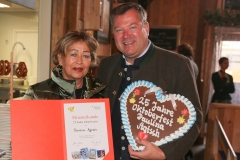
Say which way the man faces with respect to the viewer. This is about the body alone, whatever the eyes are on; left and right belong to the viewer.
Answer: facing the viewer and to the left of the viewer

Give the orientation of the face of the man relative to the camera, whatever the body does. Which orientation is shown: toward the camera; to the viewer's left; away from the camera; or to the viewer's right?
toward the camera

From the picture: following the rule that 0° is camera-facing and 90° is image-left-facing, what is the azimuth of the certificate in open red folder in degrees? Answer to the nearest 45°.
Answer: approximately 0°

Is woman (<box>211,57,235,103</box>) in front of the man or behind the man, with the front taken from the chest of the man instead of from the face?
behind

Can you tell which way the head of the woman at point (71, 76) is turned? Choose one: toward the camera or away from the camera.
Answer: toward the camera

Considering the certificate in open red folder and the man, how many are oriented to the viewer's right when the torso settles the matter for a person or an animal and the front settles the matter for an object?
0
